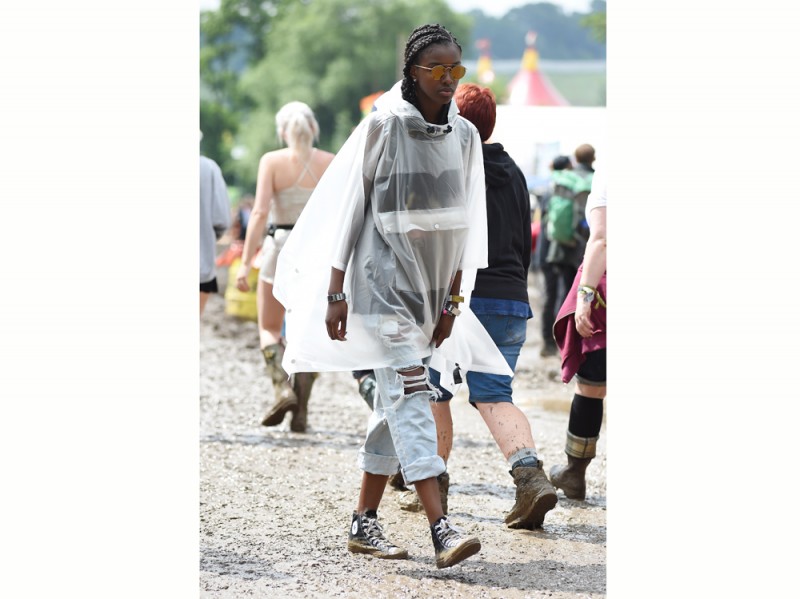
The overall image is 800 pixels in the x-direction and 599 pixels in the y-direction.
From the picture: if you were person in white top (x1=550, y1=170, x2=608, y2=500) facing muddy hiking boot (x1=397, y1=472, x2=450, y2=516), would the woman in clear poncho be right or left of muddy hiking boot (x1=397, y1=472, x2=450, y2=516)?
left

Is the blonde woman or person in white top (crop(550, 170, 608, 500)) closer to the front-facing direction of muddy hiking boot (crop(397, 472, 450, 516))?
the blonde woman

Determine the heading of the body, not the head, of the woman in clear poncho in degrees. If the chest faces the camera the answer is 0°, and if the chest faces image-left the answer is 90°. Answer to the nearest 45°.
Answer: approximately 315°

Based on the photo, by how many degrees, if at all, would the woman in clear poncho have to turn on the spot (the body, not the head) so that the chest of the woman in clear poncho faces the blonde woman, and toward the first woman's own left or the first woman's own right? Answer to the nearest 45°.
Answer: approximately 135° to the first woman's own left
